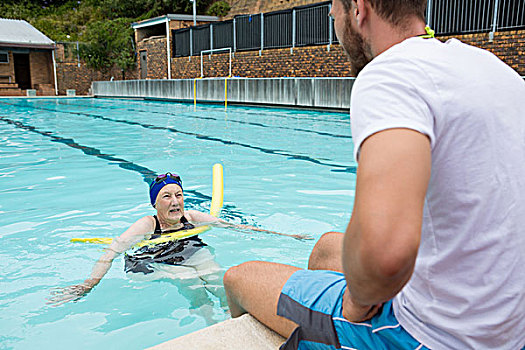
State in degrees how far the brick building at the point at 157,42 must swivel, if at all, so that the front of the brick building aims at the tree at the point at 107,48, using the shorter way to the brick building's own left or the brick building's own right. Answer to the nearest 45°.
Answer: approximately 90° to the brick building's own right

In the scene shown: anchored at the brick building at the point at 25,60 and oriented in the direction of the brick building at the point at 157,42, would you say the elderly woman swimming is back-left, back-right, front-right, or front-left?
front-right

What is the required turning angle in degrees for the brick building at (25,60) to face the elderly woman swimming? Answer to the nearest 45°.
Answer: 0° — it already faces them

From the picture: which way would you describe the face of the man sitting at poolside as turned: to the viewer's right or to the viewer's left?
to the viewer's left

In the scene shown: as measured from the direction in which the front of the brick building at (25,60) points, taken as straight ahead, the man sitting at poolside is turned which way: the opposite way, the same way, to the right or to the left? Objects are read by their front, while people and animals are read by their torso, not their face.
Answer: the opposite way

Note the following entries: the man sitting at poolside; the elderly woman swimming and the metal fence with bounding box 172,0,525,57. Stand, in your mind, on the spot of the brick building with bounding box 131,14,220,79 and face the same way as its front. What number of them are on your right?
0

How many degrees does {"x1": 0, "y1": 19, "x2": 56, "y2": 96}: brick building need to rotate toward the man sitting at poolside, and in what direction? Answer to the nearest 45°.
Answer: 0° — it already faces them

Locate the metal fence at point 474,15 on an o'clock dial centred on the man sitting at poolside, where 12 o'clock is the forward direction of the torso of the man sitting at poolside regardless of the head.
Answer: The metal fence is roughly at 2 o'clock from the man sitting at poolside.

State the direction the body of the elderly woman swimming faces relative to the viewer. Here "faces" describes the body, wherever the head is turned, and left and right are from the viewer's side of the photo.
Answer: facing the viewer and to the right of the viewer

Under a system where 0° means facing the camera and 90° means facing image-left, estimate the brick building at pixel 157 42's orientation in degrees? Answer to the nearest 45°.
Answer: approximately 45°

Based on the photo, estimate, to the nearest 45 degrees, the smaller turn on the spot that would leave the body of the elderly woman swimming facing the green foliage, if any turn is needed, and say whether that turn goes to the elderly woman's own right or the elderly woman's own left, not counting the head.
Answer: approximately 135° to the elderly woman's own left

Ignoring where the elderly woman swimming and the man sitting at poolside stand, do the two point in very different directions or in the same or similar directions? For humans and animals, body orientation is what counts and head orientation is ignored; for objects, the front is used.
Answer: very different directions

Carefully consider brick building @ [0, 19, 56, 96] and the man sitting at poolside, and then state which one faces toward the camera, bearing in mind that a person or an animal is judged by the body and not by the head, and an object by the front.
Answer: the brick building

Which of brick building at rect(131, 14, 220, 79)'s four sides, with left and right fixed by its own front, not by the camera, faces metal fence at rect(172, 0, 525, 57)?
left

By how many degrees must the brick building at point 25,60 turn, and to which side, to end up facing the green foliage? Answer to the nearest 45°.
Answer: approximately 90° to its left

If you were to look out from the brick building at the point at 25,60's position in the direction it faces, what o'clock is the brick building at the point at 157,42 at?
the brick building at the point at 157,42 is roughly at 10 o'clock from the brick building at the point at 25,60.

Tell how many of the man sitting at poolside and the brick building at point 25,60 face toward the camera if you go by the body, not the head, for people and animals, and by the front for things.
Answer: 1

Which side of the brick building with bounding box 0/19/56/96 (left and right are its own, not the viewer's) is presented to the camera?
front
